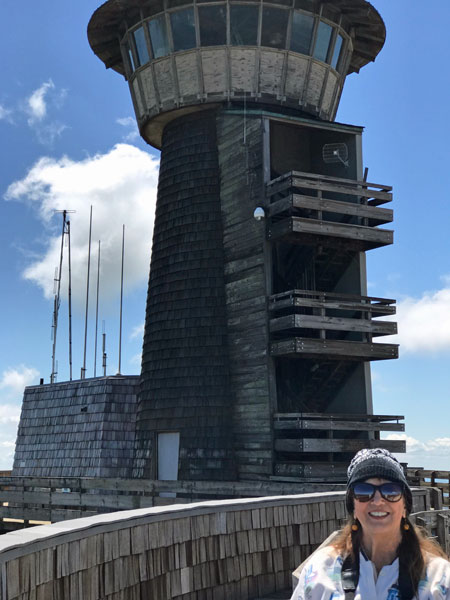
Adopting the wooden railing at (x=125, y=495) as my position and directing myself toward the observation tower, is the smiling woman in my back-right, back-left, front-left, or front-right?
back-right

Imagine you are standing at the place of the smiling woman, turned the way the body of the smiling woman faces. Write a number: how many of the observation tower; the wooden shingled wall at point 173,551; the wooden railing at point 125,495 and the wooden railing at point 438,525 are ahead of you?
0

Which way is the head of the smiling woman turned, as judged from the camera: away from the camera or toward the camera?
toward the camera

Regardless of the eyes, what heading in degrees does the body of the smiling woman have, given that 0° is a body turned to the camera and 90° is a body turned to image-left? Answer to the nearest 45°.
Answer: approximately 0°

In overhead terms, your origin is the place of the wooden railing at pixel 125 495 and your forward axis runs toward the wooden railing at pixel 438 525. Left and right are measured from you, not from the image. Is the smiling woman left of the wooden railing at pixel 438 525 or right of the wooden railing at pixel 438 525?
right

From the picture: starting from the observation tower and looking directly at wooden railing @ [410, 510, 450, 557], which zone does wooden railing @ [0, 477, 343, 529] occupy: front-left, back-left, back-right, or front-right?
front-right

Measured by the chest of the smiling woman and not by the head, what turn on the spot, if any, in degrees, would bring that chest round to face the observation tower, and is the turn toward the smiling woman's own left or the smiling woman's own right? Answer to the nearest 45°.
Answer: approximately 180°

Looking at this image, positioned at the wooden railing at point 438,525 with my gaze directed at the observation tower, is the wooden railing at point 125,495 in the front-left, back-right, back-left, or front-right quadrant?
front-left

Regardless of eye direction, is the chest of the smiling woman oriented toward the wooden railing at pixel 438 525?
no

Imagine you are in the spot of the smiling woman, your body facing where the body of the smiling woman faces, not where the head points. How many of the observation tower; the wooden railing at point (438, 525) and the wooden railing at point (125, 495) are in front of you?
0

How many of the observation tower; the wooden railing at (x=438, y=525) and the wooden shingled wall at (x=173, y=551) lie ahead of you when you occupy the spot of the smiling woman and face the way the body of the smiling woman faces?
0

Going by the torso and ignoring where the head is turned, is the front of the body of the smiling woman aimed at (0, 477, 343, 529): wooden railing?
no
